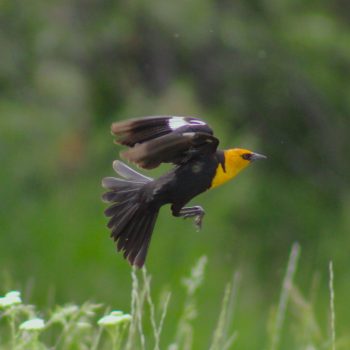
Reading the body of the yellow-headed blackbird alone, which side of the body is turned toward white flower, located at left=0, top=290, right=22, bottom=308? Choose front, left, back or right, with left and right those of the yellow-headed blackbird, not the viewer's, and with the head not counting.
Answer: back

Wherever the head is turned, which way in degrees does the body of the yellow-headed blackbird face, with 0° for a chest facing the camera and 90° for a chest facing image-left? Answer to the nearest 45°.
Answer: approximately 270°
